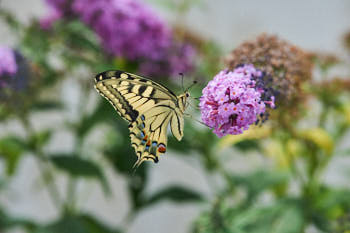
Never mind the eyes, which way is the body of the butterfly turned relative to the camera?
to the viewer's right

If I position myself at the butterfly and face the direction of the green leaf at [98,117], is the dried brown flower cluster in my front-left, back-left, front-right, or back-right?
back-right
